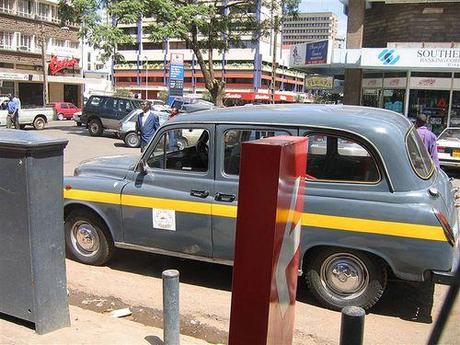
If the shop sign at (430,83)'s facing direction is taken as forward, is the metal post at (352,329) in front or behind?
in front

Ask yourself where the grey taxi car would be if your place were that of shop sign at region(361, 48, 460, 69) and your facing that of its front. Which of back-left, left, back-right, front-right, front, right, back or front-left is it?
front

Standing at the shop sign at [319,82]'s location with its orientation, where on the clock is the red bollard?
The red bollard is roughly at 12 o'clock from the shop sign.

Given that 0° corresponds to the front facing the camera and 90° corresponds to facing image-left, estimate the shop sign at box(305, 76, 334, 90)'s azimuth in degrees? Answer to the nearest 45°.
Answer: approximately 0°

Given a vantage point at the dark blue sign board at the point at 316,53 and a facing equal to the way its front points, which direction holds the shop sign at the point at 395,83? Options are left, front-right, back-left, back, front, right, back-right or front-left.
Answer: left

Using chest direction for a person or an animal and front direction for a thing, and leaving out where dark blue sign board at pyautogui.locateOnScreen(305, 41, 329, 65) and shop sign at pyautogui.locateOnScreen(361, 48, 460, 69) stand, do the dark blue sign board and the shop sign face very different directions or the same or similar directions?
same or similar directions

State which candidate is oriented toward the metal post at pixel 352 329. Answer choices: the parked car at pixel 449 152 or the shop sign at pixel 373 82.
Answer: the shop sign

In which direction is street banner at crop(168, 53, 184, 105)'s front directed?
toward the camera

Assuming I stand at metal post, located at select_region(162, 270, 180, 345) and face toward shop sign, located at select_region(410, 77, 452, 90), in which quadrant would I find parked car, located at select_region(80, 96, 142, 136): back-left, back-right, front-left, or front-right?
front-left

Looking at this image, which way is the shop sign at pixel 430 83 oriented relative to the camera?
toward the camera

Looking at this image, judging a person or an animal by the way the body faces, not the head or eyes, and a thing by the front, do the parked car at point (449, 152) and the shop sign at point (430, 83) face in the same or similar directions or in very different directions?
very different directions

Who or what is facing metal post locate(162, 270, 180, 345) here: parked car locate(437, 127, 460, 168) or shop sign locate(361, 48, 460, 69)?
the shop sign

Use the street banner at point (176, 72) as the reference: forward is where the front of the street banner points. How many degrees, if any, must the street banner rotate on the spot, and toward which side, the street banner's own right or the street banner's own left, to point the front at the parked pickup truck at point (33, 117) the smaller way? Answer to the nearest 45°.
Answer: approximately 45° to the street banner's own right

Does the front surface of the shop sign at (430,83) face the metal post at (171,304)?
yes

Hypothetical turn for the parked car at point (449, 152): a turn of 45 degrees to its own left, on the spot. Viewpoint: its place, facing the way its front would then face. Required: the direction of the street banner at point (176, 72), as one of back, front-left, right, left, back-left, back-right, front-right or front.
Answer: front

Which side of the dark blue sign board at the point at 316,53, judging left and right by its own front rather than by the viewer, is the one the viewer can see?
front

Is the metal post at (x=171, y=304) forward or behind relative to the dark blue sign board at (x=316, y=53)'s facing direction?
forward

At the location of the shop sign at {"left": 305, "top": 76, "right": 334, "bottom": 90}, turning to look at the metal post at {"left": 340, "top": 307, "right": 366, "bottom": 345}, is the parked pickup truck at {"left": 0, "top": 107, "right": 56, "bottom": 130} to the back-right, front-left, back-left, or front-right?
front-right
